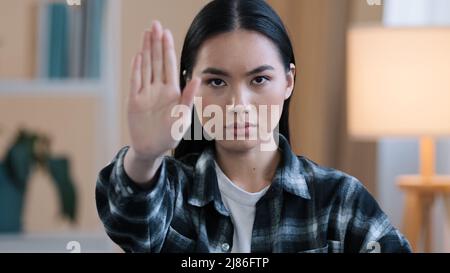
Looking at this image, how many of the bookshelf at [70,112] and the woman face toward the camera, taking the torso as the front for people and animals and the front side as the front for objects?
2

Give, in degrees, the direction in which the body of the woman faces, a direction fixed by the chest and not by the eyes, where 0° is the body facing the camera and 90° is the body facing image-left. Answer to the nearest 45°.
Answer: approximately 0°

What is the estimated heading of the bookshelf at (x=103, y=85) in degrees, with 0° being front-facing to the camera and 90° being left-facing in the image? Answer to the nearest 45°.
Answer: approximately 0°
